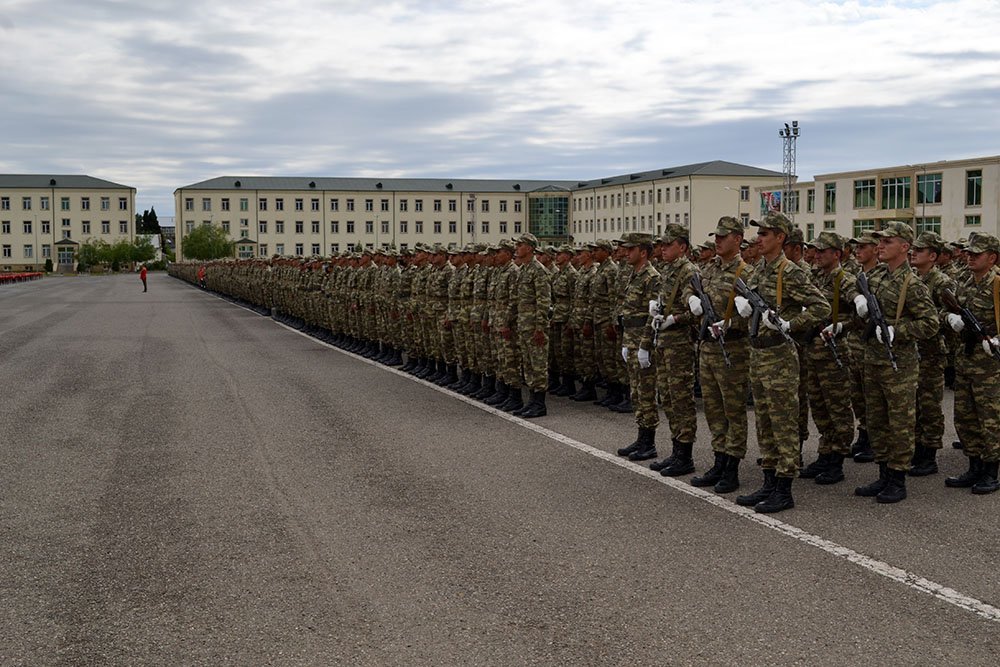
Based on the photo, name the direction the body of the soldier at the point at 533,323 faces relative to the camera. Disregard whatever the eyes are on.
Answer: to the viewer's left

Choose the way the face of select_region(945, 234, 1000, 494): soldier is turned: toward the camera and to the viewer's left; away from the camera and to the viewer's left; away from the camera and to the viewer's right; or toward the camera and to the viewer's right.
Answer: toward the camera and to the viewer's left

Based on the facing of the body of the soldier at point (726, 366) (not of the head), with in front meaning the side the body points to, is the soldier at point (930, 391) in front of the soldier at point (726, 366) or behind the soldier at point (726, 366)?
behind

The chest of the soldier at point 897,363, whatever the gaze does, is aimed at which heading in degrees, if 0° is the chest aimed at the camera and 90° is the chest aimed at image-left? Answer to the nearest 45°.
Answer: approximately 45°

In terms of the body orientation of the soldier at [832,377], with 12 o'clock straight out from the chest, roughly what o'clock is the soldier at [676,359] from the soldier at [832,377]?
the soldier at [676,359] is roughly at 1 o'clock from the soldier at [832,377].

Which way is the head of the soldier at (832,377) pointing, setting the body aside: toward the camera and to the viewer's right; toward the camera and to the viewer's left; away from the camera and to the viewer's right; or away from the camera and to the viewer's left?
toward the camera and to the viewer's left
